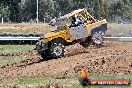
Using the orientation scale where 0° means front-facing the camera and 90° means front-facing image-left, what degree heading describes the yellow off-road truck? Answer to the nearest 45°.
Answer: approximately 45°
